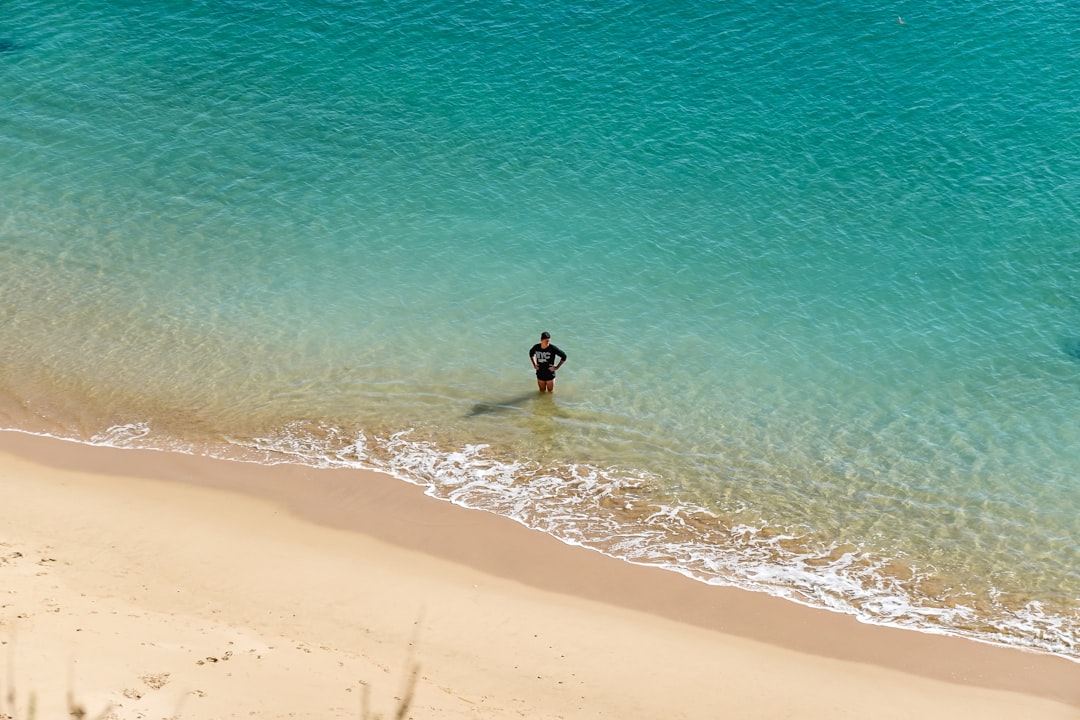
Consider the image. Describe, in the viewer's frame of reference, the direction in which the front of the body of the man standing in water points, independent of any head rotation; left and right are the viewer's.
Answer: facing the viewer
